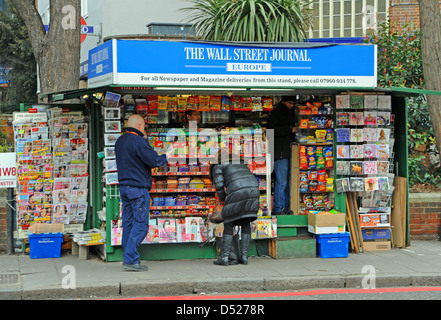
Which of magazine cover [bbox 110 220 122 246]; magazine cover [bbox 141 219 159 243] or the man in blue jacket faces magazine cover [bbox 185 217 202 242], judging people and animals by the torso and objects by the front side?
the man in blue jacket

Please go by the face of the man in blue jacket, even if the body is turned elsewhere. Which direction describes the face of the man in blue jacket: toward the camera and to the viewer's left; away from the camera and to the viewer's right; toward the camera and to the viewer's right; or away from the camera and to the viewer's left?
away from the camera and to the viewer's right

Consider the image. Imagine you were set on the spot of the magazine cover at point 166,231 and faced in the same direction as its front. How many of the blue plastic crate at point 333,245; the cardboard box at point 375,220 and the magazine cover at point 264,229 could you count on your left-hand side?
3

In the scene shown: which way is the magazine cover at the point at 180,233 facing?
toward the camera

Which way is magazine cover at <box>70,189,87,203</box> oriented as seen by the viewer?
toward the camera

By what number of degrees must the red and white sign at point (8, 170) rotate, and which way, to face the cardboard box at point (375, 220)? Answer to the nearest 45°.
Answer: approximately 90° to its left

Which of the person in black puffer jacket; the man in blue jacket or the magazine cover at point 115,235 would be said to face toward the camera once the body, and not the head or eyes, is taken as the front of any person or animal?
the magazine cover

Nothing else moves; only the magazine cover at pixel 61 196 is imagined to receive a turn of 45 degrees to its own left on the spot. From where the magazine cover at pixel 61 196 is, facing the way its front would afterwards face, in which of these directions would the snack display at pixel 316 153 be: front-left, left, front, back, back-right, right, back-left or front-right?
front-left

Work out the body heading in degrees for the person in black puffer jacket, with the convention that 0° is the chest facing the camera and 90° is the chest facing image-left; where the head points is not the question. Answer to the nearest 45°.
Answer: approximately 135°

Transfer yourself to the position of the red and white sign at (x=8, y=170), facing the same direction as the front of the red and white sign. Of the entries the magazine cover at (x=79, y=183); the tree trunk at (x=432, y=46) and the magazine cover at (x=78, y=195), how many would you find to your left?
3

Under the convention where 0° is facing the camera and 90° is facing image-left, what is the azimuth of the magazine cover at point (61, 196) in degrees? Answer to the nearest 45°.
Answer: approximately 0°

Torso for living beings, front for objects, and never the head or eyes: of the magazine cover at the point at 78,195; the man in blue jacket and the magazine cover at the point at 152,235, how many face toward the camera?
2
